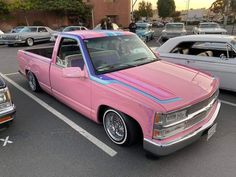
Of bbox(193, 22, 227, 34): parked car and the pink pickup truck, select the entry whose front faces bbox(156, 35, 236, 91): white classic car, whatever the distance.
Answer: the parked car

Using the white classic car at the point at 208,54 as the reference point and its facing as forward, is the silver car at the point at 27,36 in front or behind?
behind

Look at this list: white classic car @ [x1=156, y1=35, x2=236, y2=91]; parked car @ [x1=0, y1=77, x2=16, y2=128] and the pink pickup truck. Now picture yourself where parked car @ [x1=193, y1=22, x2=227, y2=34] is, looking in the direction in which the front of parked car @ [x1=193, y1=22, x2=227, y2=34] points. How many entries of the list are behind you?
0

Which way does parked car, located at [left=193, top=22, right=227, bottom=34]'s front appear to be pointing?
toward the camera

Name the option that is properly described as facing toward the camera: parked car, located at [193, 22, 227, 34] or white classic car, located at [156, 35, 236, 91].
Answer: the parked car

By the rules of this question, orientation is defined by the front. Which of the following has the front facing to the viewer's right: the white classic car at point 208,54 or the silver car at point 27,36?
the white classic car

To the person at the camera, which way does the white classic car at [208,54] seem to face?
facing to the right of the viewer

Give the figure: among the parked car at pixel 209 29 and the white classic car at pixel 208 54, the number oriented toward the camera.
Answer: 1

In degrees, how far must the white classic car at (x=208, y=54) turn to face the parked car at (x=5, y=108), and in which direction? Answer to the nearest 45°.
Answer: approximately 135° to its right

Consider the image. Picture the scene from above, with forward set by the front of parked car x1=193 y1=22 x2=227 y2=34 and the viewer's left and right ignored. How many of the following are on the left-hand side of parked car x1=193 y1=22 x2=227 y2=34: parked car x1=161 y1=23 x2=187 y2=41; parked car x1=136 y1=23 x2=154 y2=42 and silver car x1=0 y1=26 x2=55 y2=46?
0

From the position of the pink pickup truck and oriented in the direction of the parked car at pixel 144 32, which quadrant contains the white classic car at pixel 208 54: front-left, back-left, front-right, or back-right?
front-right

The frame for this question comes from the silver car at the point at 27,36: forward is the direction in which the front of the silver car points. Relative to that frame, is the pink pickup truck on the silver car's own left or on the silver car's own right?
on the silver car's own left

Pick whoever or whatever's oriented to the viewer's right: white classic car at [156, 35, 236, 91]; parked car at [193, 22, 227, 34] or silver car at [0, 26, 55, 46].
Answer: the white classic car

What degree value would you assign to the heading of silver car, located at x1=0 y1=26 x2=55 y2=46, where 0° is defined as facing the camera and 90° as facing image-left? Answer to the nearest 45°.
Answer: approximately 45°

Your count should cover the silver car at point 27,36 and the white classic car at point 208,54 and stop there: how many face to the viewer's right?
1

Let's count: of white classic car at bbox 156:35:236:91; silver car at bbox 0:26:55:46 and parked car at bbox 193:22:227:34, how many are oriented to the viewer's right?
1
